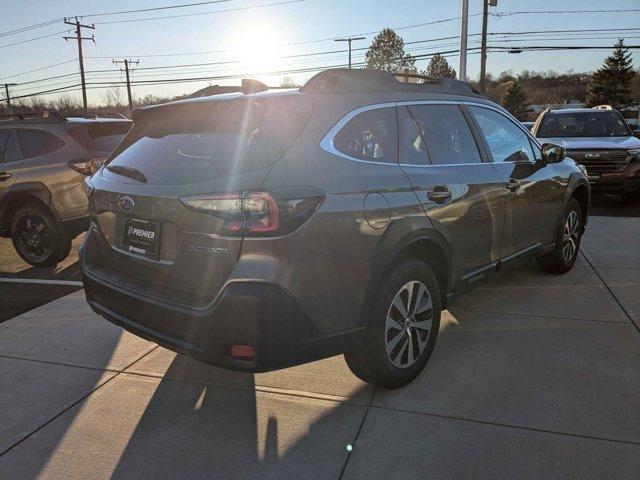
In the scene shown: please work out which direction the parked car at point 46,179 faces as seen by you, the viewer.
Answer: facing away from the viewer and to the left of the viewer

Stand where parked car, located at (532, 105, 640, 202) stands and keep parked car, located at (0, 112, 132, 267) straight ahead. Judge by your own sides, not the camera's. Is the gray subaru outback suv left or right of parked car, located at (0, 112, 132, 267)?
left

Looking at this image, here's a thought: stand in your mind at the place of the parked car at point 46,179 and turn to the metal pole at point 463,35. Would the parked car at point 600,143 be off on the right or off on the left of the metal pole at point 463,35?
right

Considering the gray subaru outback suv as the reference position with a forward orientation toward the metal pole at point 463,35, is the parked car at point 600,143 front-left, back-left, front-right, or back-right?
front-right

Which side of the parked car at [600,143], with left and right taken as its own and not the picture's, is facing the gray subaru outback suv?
front

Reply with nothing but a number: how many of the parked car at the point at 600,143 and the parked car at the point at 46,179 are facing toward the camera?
1

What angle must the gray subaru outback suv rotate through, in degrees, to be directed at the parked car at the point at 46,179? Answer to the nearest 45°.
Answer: approximately 90° to its left

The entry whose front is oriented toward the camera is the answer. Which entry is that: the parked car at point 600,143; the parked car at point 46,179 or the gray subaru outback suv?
the parked car at point 600,143

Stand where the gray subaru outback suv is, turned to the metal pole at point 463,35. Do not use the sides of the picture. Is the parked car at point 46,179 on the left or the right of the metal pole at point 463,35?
left

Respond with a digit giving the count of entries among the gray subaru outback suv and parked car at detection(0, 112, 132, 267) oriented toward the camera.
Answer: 0

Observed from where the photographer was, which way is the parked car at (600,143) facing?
facing the viewer

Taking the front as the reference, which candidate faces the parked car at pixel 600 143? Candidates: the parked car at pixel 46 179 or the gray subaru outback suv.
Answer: the gray subaru outback suv

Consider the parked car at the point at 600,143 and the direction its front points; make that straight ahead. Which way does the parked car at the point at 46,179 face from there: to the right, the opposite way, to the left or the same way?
to the right

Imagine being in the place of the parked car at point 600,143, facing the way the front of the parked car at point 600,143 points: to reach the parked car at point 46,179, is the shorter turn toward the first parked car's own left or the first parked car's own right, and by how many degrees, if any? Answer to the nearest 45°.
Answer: approximately 45° to the first parked car's own right

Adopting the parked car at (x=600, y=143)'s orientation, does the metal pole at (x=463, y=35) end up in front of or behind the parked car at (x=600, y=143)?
behind

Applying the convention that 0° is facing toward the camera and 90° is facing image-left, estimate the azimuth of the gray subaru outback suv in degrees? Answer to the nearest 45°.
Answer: approximately 225°

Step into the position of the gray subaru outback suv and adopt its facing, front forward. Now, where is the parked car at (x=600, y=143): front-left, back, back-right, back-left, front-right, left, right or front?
front

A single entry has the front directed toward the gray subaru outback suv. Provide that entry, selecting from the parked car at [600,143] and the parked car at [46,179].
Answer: the parked car at [600,143]
